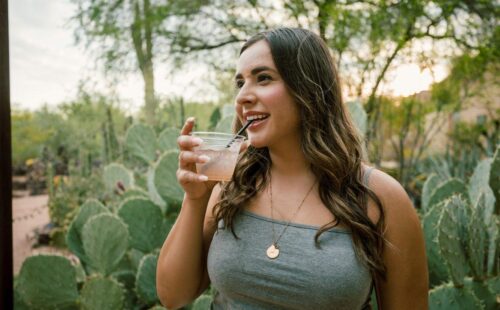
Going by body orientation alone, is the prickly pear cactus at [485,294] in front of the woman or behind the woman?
behind

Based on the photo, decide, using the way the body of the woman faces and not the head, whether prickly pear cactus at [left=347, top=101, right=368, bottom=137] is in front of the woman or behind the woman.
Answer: behind

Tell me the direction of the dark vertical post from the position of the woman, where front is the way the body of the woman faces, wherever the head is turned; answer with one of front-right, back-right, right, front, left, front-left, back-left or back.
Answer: front-right

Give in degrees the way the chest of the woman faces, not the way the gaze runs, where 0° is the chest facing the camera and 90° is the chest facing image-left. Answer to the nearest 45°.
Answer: approximately 45°
